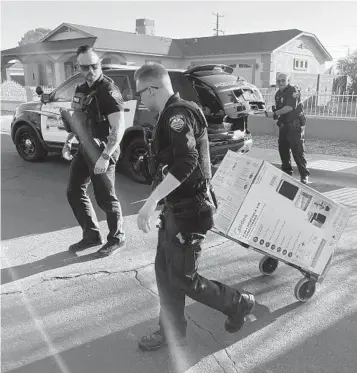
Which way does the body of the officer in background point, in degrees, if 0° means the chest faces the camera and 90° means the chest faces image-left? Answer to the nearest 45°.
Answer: approximately 45°

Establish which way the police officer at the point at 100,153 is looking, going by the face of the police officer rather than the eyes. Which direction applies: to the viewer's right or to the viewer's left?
to the viewer's right

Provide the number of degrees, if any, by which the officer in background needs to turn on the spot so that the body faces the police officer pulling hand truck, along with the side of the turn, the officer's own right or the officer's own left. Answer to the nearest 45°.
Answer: approximately 45° to the officer's own left

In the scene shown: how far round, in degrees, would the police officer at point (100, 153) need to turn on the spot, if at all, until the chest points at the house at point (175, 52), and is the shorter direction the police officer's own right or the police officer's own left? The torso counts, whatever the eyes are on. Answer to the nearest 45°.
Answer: approximately 135° to the police officer's own right

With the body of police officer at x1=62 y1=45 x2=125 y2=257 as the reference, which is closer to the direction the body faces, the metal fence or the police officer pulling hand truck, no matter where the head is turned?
the police officer pulling hand truck

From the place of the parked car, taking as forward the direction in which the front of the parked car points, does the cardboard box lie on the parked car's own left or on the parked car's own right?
on the parked car's own left

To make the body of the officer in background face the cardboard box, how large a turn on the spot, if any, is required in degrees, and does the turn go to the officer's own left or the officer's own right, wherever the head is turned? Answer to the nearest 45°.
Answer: approximately 45° to the officer's own left

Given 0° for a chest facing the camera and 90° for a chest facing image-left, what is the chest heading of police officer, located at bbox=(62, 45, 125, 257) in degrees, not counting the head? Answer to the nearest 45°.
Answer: approximately 45°

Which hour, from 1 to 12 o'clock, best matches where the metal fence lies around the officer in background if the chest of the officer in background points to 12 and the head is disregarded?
The metal fence is roughly at 5 o'clock from the officer in background.

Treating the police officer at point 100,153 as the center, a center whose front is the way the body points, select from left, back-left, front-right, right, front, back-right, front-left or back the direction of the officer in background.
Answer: back
